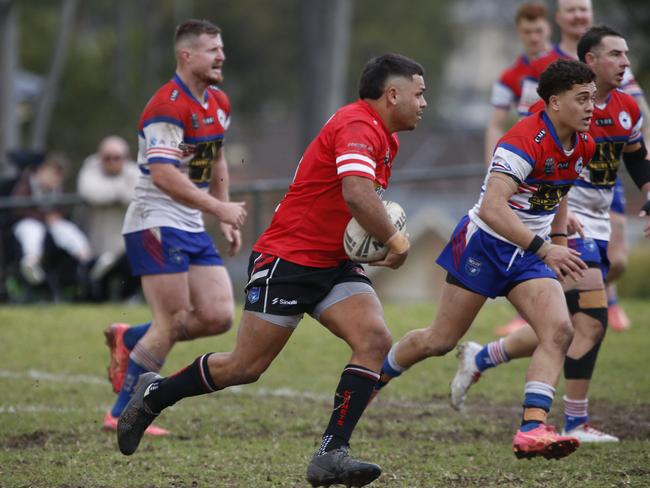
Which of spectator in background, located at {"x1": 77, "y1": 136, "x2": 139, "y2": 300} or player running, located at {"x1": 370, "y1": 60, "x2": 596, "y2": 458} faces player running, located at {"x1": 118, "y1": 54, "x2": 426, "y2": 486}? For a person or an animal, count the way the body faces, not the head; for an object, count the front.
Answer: the spectator in background

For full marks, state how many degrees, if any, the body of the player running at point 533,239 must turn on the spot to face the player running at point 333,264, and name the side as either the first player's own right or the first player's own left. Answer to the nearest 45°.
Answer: approximately 90° to the first player's own right

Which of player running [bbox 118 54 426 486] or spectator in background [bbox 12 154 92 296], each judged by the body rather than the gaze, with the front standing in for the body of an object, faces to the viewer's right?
the player running

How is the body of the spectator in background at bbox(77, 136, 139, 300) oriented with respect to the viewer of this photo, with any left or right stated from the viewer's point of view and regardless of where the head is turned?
facing the viewer

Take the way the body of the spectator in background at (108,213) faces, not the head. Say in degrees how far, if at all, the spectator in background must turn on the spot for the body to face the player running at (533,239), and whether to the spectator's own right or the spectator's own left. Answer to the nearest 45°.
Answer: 0° — they already face them

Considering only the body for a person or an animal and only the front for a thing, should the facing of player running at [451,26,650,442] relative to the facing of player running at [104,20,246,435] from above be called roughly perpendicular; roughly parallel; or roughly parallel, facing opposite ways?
roughly parallel

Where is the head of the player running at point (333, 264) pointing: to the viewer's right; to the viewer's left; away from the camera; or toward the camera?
to the viewer's right

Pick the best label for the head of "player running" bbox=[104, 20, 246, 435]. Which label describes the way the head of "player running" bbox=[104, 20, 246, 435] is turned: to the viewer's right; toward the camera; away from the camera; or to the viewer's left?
to the viewer's right

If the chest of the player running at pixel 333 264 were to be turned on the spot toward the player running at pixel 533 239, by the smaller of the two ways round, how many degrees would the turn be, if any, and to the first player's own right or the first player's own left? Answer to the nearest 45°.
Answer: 0° — they already face them

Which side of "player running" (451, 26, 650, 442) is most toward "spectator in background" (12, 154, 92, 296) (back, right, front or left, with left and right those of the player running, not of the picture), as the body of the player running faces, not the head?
back

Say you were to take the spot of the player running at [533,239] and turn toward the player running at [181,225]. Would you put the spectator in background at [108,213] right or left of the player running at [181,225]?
right

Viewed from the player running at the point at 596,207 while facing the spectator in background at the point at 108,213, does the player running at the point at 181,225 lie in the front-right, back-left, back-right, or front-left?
front-left

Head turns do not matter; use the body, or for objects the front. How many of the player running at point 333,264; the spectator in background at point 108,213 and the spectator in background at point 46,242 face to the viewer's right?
1
